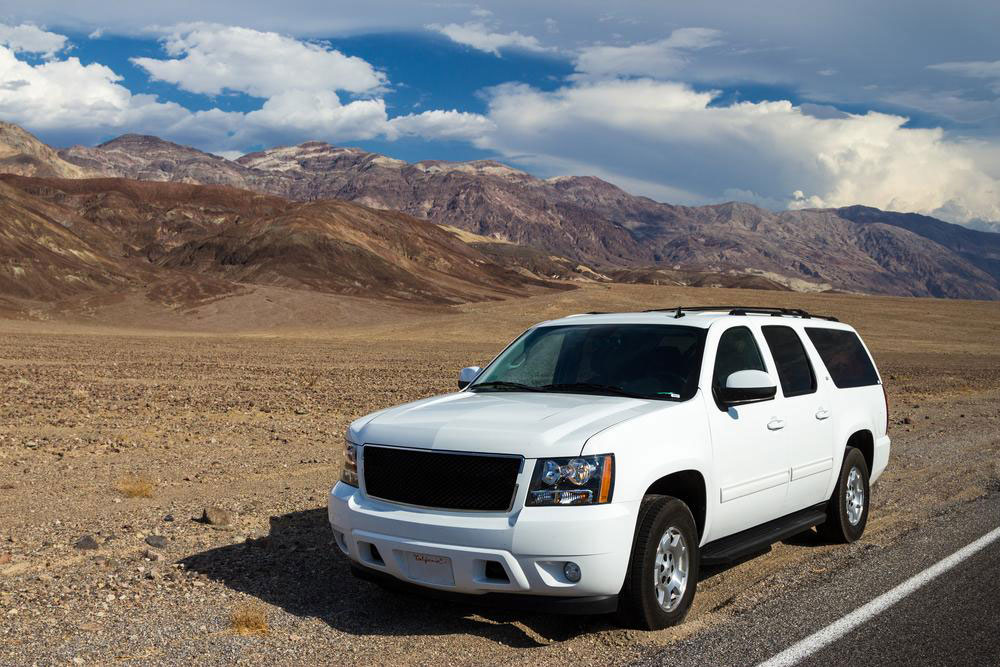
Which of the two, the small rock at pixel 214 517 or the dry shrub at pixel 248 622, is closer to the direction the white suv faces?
the dry shrub

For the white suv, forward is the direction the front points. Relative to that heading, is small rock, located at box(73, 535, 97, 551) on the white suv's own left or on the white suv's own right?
on the white suv's own right

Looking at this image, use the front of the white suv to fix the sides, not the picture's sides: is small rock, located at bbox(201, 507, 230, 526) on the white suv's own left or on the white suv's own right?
on the white suv's own right

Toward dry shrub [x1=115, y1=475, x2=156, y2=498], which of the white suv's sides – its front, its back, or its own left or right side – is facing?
right

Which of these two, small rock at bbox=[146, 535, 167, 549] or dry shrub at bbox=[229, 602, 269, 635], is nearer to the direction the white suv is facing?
the dry shrub

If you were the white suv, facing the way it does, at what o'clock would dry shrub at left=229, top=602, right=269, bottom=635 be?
The dry shrub is roughly at 1 o'clock from the white suv.

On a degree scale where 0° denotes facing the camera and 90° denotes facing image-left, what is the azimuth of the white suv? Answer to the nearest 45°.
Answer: approximately 45°
